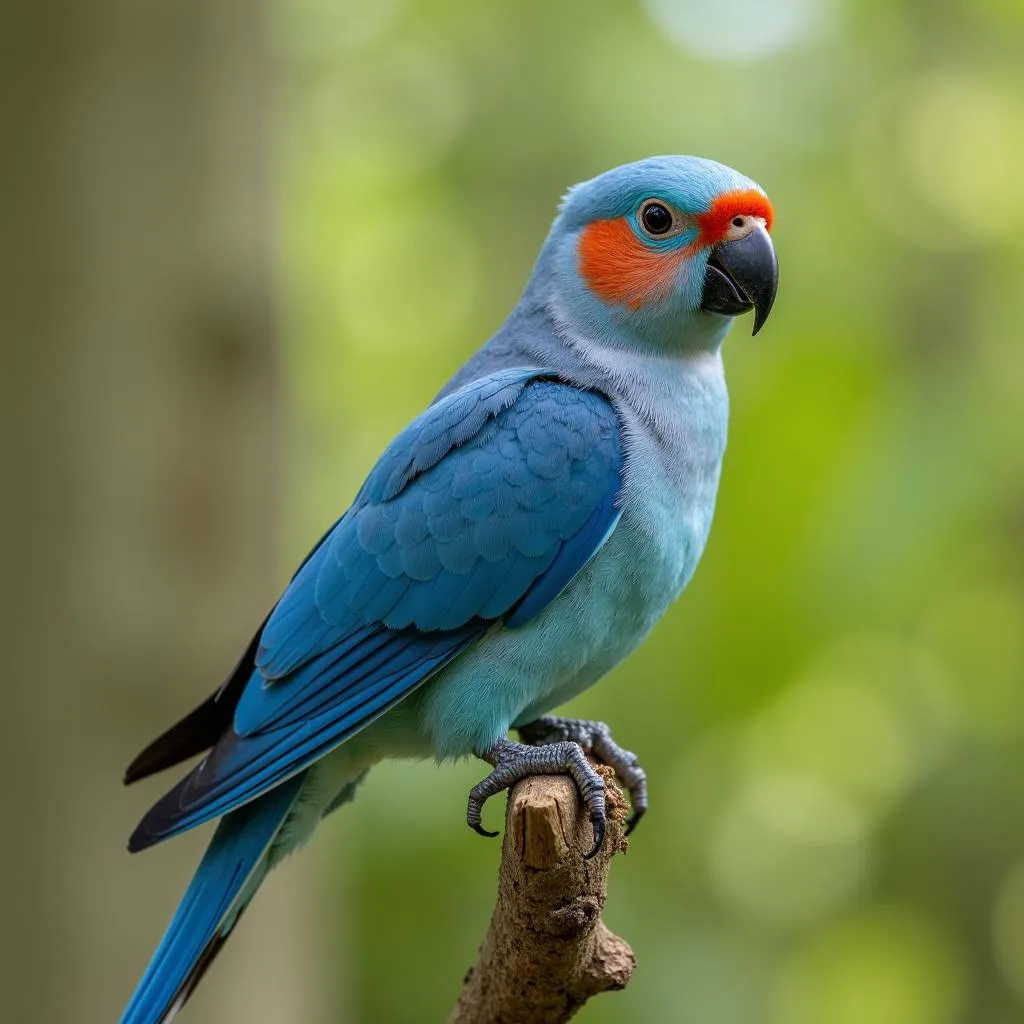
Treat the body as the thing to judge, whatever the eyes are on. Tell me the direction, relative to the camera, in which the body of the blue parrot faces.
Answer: to the viewer's right
